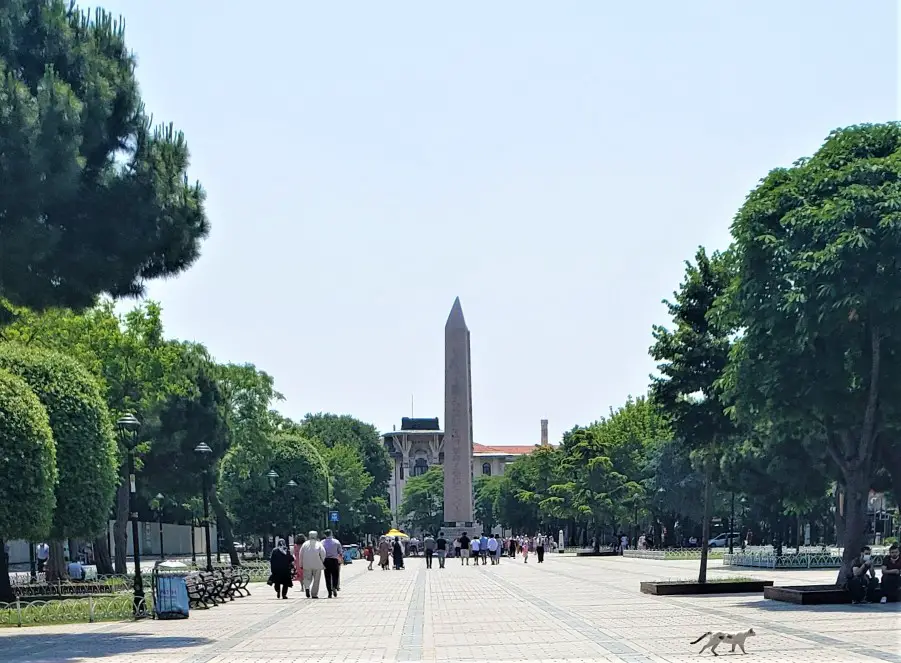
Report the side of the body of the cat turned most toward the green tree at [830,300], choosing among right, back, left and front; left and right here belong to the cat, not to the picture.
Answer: left

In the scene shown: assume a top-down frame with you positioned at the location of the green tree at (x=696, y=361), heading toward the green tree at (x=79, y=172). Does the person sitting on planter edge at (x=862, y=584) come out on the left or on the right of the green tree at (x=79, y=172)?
left

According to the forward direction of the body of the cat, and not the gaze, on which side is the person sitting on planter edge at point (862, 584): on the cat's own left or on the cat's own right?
on the cat's own left

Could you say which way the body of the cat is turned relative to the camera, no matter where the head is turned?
to the viewer's right
